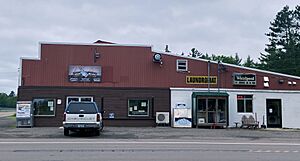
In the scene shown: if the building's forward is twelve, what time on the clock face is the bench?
The bench is roughly at 9 o'clock from the building.

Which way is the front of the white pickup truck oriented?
away from the camera

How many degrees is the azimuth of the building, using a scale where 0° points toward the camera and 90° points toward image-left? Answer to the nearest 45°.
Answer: approximately 0°

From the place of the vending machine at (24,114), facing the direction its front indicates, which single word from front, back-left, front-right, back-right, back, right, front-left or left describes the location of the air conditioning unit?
left

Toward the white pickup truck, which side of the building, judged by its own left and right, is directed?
front

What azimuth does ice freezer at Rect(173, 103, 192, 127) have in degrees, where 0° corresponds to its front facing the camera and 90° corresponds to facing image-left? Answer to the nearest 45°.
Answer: approximately 0°

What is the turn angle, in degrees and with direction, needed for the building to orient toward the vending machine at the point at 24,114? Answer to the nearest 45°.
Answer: approximately 90° to its right
